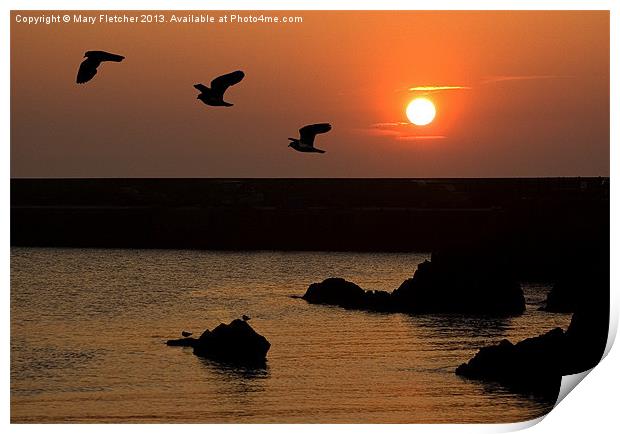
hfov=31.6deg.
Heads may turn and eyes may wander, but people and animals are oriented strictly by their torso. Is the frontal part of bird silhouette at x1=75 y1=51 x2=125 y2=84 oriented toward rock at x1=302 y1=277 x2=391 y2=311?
no

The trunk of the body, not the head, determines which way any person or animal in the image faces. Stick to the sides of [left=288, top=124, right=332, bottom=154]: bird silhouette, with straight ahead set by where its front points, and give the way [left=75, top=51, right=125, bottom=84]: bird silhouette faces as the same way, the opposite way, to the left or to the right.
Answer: the same way

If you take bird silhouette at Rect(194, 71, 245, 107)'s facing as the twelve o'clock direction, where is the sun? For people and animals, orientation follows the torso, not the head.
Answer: The sun is roughly at 4 o'clock from the bird silhouette.

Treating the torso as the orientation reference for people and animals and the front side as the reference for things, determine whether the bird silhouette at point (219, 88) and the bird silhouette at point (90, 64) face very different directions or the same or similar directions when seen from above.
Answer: same or similar directions

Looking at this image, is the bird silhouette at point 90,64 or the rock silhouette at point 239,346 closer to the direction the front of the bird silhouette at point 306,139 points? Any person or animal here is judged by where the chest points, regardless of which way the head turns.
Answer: the bird silhouette

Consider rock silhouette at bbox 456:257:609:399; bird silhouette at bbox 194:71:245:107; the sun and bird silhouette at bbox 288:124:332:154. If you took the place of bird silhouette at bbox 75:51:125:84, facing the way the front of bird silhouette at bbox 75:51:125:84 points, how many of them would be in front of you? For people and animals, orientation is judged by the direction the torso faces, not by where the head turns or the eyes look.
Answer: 0

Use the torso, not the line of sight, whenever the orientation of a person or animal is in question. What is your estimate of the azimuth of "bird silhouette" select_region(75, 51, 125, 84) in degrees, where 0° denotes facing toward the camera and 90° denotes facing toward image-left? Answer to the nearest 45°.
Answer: approximately 90°

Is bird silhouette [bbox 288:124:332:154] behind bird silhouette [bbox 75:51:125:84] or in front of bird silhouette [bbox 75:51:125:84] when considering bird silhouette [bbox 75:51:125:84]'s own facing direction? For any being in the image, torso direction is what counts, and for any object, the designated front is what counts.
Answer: behind

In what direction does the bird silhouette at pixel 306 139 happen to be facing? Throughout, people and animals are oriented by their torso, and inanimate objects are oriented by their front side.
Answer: to the viewer's left

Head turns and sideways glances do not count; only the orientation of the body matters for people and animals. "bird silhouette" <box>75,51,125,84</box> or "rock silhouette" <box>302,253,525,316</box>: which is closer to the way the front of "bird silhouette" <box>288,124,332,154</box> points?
the bird silhouette

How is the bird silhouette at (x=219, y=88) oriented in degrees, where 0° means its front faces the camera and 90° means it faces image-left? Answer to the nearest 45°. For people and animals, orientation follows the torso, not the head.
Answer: approximately 90°
